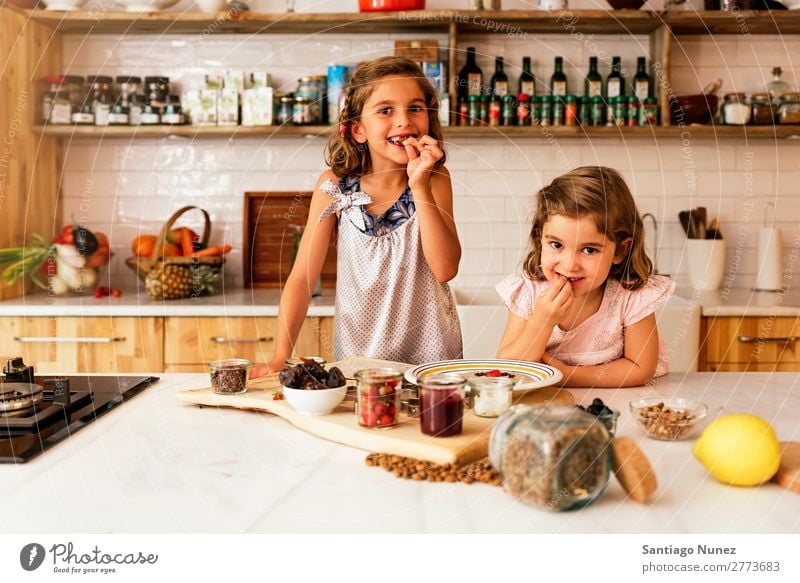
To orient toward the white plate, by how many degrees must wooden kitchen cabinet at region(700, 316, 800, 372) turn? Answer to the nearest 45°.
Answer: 0° — it already faces it

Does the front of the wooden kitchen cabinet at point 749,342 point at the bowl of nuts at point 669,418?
yes

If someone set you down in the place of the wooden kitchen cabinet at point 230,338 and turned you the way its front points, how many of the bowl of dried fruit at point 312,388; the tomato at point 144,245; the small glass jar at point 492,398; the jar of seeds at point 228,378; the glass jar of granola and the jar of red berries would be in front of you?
5

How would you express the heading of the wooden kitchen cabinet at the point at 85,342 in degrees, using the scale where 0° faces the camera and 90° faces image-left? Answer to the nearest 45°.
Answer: approximately 0°

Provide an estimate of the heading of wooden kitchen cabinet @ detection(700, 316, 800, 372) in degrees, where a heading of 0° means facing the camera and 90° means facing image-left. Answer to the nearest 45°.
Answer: approximately 0°

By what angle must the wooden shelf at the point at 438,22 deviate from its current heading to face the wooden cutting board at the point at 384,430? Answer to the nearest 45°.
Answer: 0° — it already faces it
